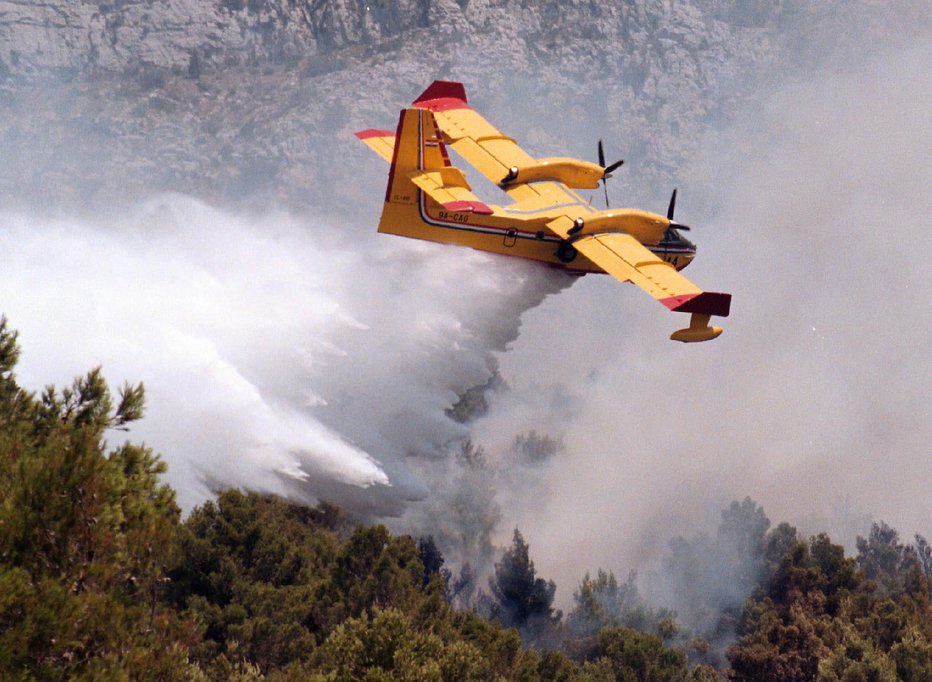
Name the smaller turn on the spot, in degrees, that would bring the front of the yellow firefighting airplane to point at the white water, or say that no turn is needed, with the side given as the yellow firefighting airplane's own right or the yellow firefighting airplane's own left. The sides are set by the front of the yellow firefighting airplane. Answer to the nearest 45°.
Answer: approximately 135° to the yellow firefighting airplane's own left

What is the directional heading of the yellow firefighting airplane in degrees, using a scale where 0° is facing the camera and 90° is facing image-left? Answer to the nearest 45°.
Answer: approximately 225°
